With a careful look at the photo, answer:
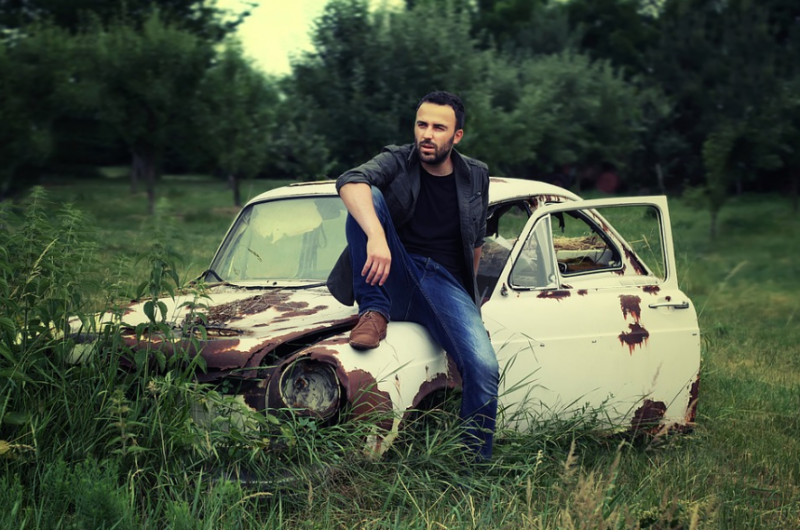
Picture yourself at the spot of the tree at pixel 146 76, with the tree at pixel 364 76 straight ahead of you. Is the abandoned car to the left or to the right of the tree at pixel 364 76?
right

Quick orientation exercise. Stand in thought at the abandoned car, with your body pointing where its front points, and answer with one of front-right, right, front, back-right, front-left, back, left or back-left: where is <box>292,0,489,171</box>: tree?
back-right

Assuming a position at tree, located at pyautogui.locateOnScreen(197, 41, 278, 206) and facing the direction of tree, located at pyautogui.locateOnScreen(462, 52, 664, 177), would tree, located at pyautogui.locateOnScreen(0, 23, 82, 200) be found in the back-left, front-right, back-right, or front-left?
back-left

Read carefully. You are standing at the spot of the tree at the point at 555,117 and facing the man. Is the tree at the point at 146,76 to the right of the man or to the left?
right

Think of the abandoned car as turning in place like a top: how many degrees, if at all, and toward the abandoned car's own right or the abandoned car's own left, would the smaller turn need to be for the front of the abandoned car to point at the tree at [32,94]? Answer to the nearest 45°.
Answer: approximately 90° to the abandoned car's own right

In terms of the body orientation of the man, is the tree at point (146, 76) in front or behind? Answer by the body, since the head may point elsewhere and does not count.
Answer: behind

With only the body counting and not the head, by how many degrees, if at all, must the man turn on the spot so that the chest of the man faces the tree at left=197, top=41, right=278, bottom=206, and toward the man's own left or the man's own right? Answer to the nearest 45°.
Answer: approximately 180°

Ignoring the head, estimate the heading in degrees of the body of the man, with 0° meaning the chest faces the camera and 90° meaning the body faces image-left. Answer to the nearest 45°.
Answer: approximately 0°

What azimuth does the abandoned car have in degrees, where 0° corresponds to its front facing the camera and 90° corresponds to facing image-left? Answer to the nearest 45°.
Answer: approximately 45°

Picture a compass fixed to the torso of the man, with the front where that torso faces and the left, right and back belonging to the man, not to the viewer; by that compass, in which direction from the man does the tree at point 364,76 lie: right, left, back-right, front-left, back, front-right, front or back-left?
back

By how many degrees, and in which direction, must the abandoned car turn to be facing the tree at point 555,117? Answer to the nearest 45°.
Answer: approximately 135° to its right
